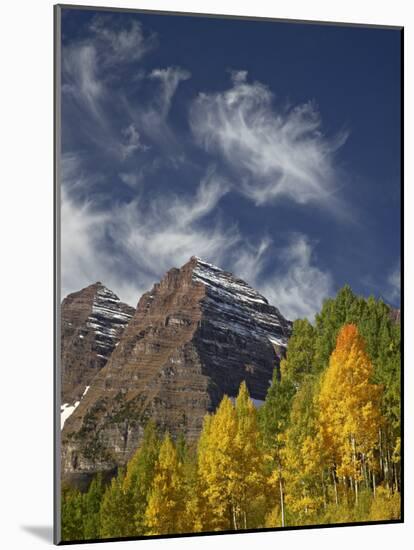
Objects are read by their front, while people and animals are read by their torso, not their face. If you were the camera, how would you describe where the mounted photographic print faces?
facing the viewer and to the right of the viewer
